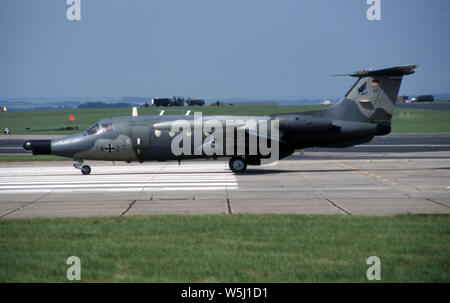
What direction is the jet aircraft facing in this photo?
to the viewer's left
